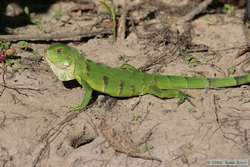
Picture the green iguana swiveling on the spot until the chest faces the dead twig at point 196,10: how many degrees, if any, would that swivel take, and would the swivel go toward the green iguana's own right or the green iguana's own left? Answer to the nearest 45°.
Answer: approximately 135° to the green iguana's own right

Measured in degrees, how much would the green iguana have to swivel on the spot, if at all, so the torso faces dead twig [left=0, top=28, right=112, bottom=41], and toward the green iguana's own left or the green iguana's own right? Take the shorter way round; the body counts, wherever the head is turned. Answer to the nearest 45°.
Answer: approximately 45° to the green iguana's own right

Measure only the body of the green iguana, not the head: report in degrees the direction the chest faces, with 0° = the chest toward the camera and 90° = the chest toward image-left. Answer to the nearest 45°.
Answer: approximately 90°
